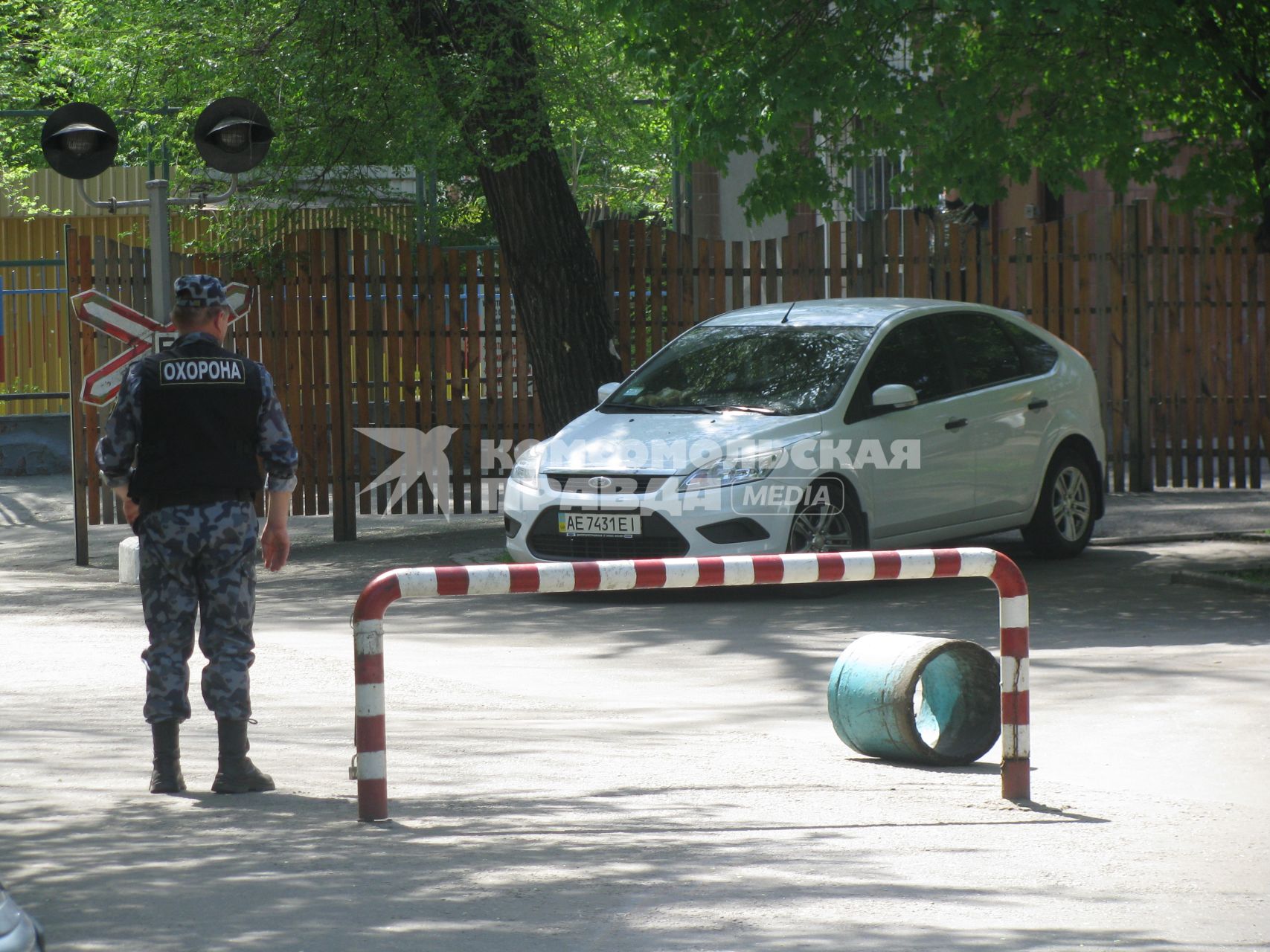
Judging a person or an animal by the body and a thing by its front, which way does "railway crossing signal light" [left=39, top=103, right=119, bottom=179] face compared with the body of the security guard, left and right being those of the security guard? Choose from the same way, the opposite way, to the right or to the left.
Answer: the opposite way

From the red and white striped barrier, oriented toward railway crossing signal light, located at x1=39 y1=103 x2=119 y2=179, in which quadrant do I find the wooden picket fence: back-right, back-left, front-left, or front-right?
front-right

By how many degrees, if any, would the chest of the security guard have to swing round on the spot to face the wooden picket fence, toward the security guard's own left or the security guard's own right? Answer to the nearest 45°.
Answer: approximately 45° to the security guard's own right

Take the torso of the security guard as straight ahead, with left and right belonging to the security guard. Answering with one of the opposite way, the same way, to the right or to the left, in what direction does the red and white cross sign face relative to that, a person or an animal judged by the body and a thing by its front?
the opposite way

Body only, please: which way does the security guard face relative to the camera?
away from the camera

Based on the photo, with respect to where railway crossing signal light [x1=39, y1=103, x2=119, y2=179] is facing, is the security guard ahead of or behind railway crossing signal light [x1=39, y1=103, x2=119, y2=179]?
ahead

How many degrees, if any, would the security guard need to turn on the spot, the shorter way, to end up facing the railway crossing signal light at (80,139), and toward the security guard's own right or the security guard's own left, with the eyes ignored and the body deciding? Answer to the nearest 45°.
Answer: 0° — they already face it

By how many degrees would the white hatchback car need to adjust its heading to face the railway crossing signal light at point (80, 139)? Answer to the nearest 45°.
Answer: approximately 45° to its right

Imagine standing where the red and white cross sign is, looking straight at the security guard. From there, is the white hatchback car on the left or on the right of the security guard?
left

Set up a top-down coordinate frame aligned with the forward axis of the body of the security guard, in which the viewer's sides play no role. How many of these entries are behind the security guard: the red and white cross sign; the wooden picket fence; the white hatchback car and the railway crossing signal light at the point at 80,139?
0

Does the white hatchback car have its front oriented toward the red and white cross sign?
no

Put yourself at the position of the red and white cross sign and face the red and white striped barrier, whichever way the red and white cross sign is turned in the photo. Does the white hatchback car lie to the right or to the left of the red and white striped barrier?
left

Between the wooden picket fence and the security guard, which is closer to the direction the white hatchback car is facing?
the security guard

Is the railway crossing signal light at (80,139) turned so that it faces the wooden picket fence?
no

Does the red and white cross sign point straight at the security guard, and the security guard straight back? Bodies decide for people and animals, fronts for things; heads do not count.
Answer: yes

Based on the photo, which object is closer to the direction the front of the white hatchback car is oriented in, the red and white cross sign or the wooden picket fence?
the red and white cross sign

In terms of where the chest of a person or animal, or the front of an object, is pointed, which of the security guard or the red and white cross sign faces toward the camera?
the red and white cross sign

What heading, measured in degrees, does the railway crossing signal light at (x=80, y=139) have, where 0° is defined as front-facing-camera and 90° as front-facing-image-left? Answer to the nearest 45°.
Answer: approximately 0°

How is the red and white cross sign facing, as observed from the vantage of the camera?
facing the viewer

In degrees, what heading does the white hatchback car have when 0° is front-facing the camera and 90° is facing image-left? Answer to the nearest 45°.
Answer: approximately 45°
